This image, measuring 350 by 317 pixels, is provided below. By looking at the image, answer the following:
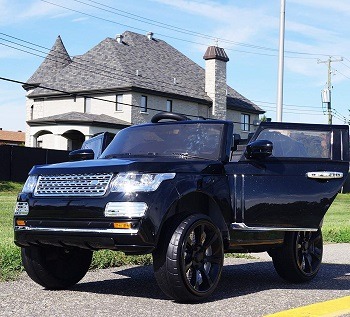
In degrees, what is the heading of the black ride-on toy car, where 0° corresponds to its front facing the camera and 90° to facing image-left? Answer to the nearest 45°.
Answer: approximately 45°

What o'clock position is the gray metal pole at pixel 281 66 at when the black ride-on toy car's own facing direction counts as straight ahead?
The gray metal pole is roughly at 5 o'clock from the black ride-on toy car.
